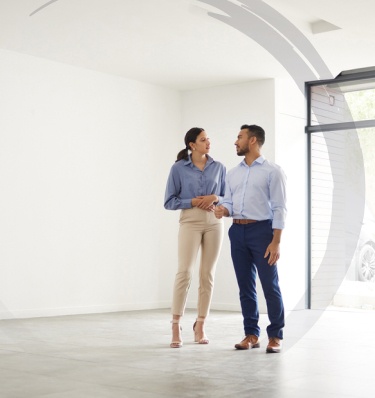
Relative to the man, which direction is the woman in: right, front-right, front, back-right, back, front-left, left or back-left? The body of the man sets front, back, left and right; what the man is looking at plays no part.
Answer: right

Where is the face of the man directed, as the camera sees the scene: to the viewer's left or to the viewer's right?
to the viewer's left

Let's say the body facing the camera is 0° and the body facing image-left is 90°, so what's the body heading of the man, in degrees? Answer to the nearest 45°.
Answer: approximately 45°
